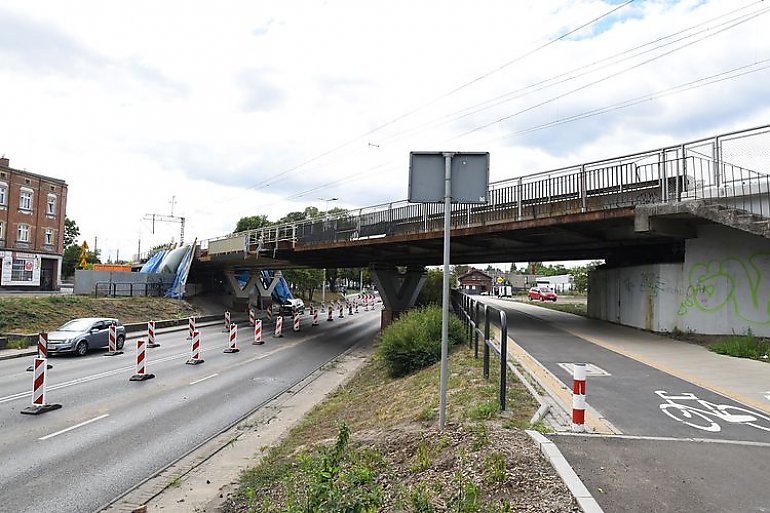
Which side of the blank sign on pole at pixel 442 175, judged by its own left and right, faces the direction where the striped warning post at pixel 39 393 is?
left

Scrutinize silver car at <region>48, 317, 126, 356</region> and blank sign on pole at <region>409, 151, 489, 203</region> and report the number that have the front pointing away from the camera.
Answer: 1

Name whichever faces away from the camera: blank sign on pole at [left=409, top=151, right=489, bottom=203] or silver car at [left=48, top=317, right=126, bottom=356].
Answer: the blank sign on pole

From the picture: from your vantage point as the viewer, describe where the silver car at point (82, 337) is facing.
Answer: facing the viewer and to the left of the viewer

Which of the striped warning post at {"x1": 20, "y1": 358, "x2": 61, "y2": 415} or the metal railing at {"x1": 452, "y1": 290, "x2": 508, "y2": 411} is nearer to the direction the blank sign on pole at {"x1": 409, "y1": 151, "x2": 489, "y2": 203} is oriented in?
the metal railing

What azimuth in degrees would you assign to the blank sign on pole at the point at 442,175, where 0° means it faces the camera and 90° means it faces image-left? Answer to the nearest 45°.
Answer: approximately 180°

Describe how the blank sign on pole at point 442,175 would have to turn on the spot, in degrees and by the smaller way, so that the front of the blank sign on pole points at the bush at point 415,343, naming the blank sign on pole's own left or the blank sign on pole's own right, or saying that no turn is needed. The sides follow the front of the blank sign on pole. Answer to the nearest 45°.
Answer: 0° — it already faces it

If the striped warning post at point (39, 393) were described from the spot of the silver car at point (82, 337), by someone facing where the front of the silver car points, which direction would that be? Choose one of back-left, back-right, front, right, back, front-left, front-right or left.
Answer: front-left

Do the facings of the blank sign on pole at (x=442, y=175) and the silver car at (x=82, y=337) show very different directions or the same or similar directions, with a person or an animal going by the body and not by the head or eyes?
very different directions
